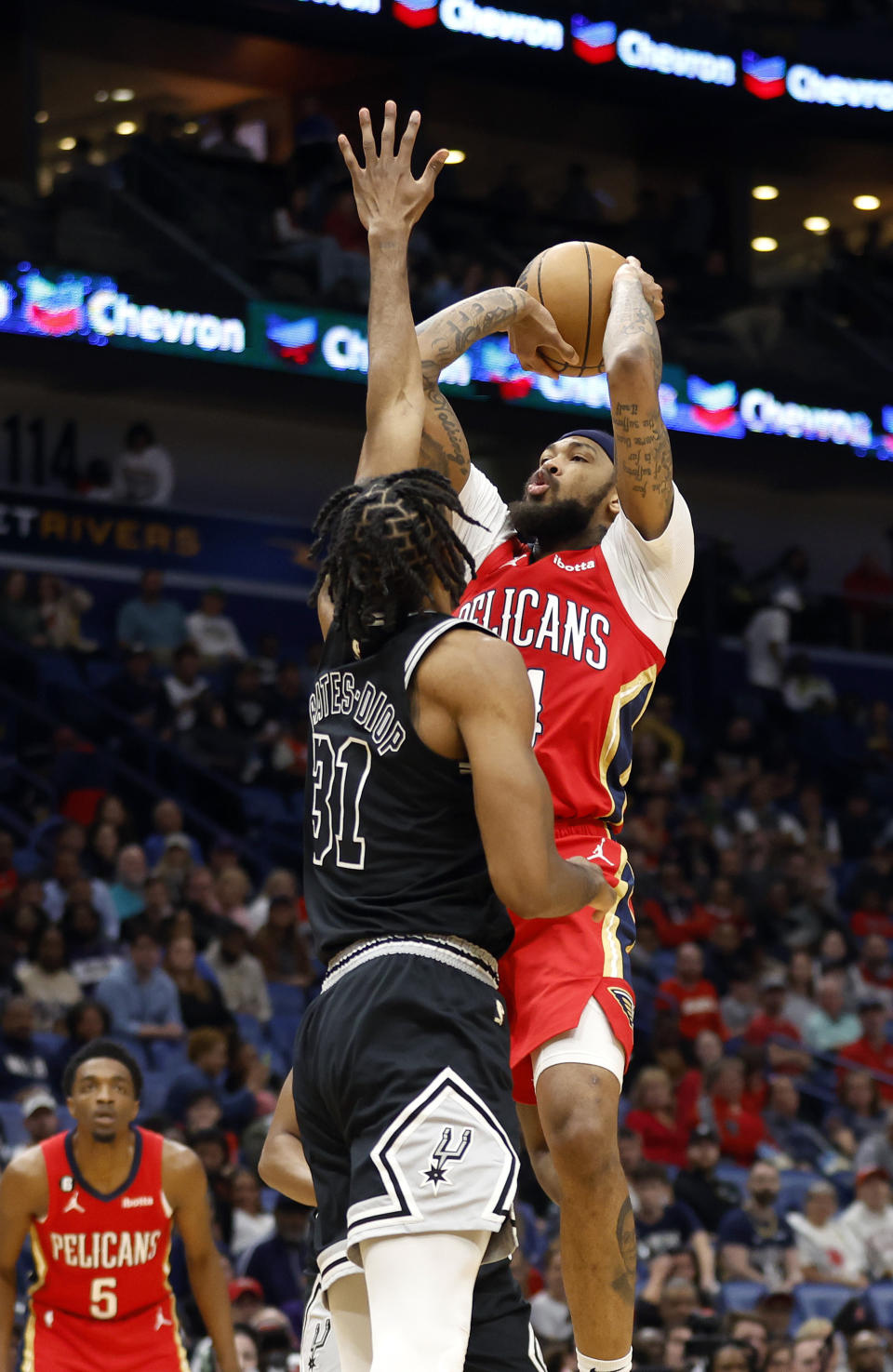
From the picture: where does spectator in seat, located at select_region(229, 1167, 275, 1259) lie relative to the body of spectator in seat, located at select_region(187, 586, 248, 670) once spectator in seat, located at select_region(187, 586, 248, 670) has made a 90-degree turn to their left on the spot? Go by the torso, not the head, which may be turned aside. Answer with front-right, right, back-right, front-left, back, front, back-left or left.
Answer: right

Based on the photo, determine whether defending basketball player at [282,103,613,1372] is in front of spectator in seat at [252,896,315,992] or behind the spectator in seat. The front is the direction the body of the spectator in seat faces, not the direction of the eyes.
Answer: in front

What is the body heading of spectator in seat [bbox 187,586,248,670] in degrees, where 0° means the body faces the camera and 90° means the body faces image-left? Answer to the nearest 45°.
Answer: approximately 0°

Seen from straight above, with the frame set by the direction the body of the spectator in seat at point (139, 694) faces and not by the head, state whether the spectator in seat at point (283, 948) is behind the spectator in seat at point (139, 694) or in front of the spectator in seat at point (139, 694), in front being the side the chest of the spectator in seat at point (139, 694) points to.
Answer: in front

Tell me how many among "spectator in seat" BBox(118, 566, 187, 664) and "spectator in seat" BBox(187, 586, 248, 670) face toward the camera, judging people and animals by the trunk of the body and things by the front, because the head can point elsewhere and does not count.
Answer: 2

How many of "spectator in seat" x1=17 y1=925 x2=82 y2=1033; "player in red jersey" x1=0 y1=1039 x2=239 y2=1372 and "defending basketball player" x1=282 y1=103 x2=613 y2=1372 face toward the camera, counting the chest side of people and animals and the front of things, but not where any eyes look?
2

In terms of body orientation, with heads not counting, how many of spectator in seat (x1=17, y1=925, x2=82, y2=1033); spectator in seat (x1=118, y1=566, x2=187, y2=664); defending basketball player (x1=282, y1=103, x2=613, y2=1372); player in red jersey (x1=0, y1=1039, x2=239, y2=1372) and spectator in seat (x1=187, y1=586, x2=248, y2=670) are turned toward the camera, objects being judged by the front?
4

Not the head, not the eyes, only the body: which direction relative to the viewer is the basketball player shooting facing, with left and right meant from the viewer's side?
facing the viewer and to the left of the viewer

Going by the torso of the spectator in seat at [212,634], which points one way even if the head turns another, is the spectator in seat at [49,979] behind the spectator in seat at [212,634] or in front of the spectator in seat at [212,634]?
in front

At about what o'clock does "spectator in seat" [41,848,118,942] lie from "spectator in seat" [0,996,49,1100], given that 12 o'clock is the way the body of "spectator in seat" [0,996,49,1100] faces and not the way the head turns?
"spectator in seat" [41,848,118,942] is roughly at 8 o'clock from "spectator in seat" [0,996,49,1100].

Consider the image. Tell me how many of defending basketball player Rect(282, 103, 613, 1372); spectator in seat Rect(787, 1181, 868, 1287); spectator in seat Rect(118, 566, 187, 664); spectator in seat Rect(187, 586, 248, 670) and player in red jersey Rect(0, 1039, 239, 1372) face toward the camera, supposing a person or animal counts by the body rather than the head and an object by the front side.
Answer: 4

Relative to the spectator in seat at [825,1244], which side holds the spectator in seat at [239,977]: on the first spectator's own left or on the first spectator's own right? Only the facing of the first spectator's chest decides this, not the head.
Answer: on the first spectator's own right
